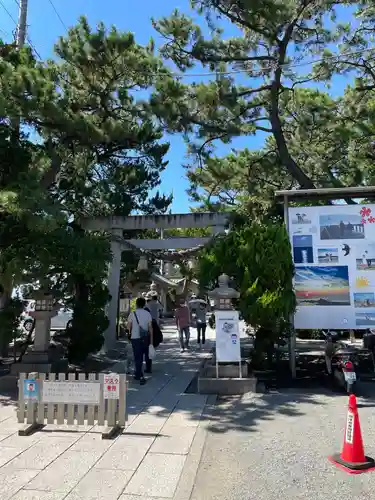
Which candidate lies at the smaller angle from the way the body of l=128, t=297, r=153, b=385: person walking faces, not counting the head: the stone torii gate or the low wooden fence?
the stone torii gate

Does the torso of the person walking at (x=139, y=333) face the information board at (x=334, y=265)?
no

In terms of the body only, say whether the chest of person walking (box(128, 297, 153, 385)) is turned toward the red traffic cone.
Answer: no

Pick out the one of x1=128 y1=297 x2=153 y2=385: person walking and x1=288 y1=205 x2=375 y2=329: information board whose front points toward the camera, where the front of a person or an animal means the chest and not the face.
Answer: the information board

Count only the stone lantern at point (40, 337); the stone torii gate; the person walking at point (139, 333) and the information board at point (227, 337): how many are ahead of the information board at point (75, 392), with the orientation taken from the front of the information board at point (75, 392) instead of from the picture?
0

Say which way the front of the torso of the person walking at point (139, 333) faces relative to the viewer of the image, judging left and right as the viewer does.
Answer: facing away from the viewer

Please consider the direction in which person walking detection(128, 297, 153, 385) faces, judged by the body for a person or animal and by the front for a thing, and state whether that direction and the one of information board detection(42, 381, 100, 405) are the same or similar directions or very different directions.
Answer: very different directions

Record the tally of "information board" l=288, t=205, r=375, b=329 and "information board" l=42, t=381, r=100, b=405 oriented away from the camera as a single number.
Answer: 0

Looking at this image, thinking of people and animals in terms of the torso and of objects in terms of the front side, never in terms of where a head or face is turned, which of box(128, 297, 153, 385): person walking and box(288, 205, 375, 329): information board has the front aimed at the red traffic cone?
the information board

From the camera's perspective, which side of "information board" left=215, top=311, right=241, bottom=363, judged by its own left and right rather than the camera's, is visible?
front

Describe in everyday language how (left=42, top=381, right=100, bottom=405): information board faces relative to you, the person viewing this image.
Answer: facing the viewer

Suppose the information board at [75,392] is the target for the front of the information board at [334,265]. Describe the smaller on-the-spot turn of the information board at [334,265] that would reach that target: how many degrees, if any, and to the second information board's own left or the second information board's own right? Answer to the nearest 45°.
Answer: approximately 45° to the second information board's own right

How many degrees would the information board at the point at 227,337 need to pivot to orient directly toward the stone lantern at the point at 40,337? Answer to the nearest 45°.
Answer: approximately 90° to its right

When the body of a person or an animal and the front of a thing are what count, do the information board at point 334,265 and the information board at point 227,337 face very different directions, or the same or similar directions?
same or similar directions

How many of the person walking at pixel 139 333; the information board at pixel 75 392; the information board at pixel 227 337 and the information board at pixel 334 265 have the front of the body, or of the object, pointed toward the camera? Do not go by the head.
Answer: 3

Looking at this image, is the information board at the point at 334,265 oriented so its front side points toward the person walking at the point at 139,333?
no

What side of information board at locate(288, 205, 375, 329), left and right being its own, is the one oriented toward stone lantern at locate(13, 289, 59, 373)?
right

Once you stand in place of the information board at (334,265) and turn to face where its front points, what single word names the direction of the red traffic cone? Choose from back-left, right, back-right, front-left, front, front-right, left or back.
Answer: front

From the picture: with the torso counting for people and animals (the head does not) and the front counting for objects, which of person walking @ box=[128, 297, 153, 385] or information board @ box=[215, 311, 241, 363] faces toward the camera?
the information board

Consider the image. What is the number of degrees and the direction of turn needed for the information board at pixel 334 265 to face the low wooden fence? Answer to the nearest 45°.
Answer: approximately 45° to its right

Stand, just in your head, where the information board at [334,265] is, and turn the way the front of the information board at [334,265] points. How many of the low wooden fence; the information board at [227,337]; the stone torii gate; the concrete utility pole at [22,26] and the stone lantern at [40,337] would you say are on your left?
0

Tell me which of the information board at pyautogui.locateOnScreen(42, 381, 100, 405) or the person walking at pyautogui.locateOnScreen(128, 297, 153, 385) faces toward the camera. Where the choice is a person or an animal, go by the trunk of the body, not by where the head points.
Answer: the information board

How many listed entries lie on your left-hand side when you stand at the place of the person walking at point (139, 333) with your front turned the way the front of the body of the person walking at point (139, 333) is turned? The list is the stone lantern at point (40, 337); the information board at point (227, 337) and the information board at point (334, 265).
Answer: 1

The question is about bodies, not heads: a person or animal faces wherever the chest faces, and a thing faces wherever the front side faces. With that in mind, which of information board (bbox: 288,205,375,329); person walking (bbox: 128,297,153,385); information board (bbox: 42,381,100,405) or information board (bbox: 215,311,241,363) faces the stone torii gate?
the person walking
